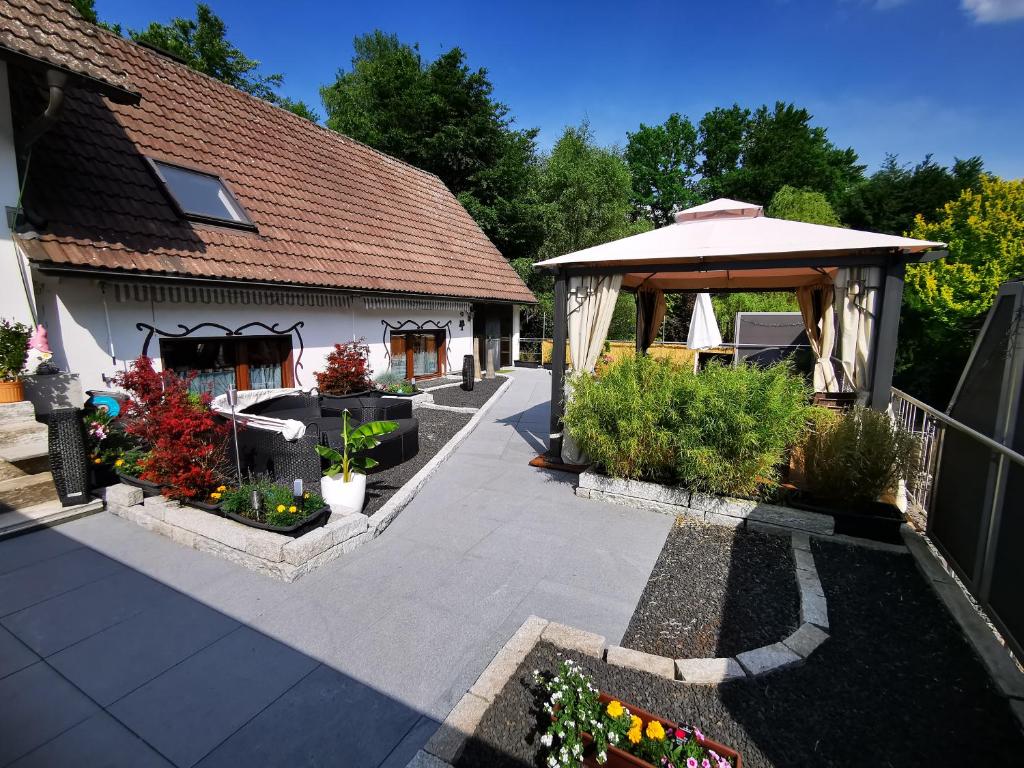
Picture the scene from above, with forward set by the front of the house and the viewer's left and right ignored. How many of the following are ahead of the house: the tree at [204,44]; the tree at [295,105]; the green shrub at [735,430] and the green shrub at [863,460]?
2

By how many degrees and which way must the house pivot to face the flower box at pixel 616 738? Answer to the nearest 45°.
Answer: approximately 45° to its right

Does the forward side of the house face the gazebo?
yes

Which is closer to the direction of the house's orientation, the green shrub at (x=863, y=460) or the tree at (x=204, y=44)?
the green shrub

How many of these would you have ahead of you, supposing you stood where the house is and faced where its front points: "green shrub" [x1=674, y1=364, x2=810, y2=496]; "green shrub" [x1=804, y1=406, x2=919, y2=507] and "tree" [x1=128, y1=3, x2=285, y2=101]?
2

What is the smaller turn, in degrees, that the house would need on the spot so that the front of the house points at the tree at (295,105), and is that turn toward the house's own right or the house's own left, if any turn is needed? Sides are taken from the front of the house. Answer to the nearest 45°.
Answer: approximately 135° to the house's own left

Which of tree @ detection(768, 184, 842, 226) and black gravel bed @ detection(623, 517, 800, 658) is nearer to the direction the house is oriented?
the black gravel bed

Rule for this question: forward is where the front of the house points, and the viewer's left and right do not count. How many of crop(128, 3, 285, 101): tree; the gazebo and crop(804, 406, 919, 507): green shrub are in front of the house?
2

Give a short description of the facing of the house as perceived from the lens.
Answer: facing the viewer and to the right of the viewer

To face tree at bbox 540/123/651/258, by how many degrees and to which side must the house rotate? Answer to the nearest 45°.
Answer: approximately 90° to its left

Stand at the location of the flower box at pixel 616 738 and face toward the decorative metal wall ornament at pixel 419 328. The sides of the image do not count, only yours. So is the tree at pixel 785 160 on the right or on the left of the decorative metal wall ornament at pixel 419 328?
right

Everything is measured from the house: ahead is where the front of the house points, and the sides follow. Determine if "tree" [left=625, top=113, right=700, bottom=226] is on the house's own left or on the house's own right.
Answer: on the house's own left

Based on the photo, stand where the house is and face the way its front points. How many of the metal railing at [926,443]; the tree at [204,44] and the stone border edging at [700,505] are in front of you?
2

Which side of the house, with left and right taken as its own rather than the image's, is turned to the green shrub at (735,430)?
front
